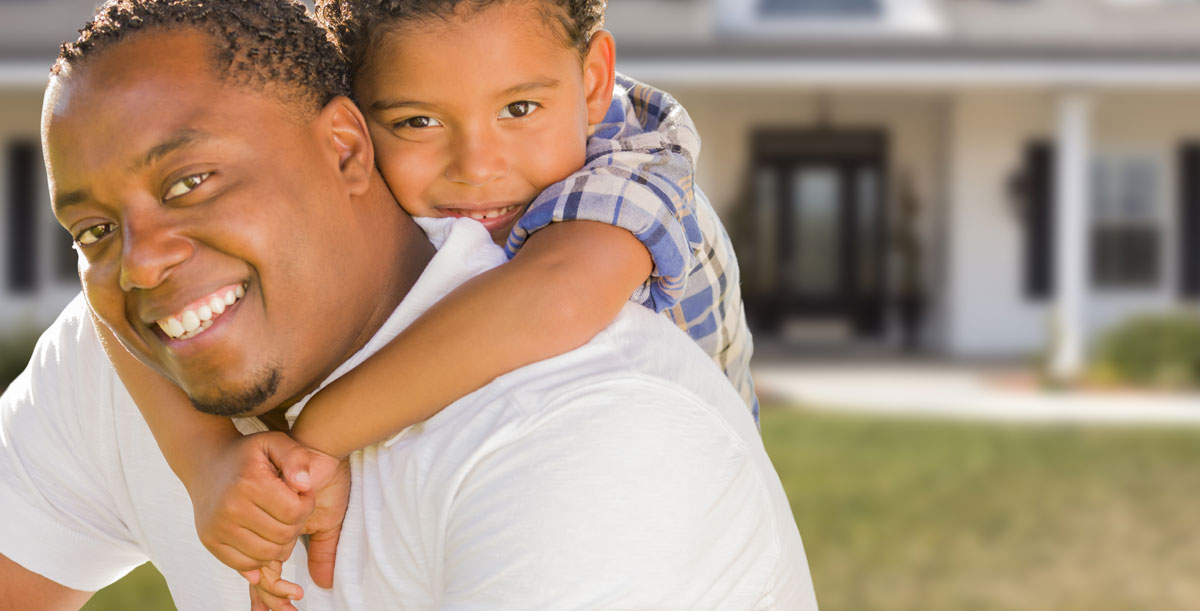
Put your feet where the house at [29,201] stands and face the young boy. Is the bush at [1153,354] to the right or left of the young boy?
left

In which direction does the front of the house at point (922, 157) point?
toward the camera

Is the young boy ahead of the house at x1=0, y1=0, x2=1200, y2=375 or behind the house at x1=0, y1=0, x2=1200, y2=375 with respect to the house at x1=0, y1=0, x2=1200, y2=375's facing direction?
ahead

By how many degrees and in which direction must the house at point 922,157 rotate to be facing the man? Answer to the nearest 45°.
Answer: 0° — it already faces them

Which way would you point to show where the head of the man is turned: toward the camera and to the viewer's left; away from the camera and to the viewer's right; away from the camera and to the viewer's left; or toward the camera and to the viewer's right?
toward the camera and to the viewer's left

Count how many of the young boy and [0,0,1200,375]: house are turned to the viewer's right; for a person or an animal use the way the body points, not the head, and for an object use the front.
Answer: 0

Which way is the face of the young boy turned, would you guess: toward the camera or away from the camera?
toward the camera

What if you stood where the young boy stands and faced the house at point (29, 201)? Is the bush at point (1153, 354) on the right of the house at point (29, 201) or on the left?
right
